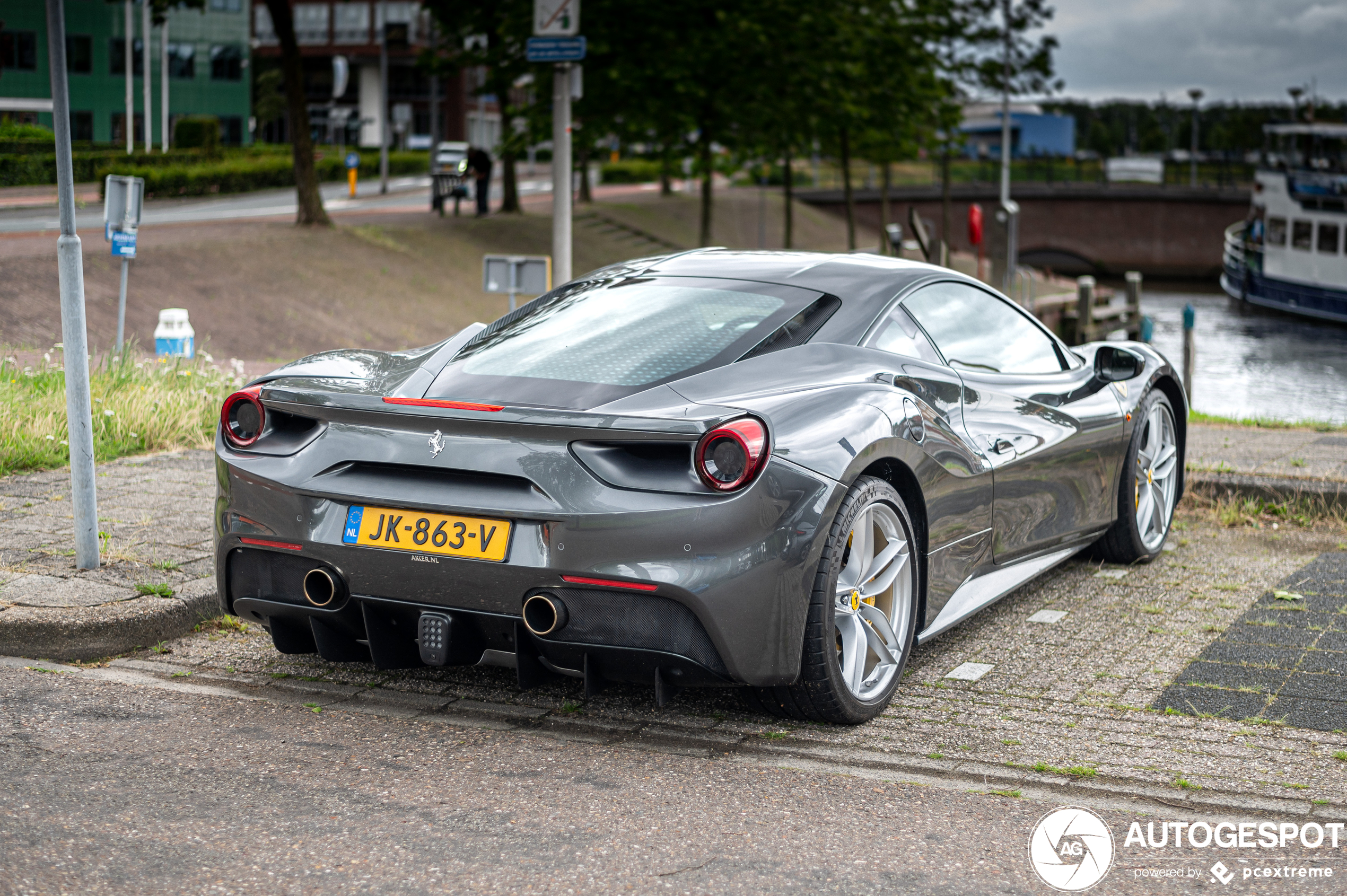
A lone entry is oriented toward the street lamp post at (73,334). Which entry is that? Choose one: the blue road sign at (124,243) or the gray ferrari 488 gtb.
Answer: the blue road sign

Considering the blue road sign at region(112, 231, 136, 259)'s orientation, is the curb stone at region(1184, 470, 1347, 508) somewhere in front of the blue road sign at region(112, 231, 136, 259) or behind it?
in front

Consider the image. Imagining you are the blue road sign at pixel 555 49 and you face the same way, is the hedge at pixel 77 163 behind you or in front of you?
behind

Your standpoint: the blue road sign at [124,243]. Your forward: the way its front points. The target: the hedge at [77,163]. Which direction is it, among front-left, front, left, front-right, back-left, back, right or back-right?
back

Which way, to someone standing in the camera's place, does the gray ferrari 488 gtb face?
facing away from the viewer and to the right of the viewer

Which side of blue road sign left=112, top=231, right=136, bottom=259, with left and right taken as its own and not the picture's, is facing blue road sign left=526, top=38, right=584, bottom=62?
left

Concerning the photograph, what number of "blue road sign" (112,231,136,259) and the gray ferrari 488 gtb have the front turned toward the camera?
1

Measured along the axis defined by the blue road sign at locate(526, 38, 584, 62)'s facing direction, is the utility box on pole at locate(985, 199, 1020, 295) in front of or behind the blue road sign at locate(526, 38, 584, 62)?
behind

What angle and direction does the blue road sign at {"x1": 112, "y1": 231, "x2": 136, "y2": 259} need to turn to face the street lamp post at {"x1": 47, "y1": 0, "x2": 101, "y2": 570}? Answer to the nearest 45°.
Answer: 0° — it already faces it

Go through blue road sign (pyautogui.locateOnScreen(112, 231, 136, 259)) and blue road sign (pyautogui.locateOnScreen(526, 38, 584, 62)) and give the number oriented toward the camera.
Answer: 2

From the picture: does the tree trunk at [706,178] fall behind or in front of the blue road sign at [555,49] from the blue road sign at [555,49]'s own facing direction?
behind

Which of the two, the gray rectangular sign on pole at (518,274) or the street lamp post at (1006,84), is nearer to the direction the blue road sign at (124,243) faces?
the gray rectangular sign on pole

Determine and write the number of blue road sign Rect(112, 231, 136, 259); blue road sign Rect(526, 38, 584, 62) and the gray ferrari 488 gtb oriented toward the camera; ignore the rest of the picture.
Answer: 2

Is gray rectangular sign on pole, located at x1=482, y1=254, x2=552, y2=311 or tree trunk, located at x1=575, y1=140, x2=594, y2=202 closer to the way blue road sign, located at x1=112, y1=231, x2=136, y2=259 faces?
the gray rectangular sign on pole
